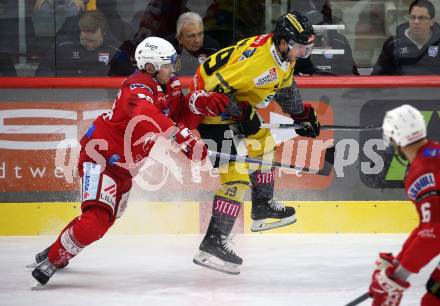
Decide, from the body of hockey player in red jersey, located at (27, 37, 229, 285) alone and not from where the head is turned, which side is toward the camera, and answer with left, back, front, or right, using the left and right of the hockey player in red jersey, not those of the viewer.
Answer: right

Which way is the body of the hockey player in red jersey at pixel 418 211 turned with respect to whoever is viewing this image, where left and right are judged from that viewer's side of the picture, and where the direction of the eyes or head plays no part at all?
facing away from the viewer and to the left of the viewer

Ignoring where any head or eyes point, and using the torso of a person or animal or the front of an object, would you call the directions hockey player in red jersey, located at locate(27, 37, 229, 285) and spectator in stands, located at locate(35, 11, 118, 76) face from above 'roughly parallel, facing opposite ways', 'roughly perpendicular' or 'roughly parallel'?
roughly perpendicular

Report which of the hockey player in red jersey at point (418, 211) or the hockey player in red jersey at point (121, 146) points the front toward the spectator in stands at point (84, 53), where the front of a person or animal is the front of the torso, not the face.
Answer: the hockey player in red jersey at point (418, 211)

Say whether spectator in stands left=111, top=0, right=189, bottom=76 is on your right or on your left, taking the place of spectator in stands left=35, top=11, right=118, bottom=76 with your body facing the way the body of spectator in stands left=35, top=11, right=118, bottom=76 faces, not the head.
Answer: on your left

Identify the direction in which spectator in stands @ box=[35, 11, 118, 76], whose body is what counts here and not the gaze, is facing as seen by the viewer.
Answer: toward the camera

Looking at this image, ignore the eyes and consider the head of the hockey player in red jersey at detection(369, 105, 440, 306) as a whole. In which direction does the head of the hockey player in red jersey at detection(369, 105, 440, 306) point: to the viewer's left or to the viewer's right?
to the viewer's left

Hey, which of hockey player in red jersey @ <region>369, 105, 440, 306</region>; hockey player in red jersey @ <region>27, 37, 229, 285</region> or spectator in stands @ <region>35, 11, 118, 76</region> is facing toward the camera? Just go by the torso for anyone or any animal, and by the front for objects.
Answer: the spectator in stands

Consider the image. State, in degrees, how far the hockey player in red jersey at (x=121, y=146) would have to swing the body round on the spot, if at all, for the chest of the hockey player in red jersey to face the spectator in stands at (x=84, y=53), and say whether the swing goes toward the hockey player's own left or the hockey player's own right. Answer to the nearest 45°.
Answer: approximately 90° to the hockey player's own left

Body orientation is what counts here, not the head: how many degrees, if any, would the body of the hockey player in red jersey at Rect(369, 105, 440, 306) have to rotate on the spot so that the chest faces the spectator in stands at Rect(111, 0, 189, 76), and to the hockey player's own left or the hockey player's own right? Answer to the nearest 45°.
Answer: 0° — they already face them

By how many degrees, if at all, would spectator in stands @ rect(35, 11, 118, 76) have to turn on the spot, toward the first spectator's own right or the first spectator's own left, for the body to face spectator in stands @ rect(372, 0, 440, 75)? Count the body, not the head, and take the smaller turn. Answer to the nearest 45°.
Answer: approximately 90° to the first spectator's own left

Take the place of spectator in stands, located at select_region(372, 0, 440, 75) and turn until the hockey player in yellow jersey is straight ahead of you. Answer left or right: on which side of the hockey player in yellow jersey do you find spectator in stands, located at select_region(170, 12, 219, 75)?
right

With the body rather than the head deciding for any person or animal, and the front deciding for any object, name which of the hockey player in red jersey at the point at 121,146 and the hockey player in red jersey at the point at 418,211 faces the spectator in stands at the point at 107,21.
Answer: the hockey player in red jersey at the point at 418,211

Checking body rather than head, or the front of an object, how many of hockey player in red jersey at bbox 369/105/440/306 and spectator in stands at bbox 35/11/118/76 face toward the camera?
1
